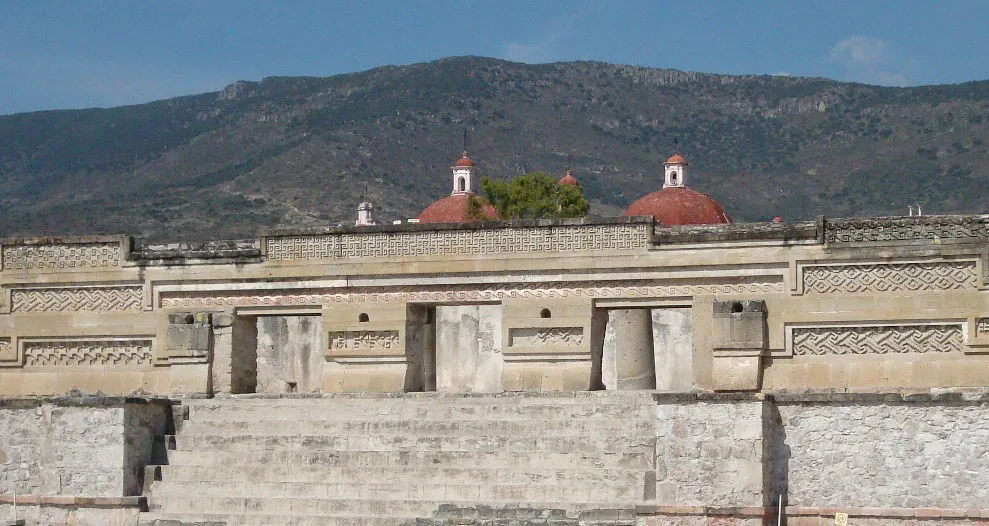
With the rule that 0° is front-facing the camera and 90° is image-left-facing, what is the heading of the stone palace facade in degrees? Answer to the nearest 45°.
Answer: approximately 0°

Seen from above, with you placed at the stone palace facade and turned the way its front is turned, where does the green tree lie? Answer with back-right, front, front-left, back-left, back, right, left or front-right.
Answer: back
